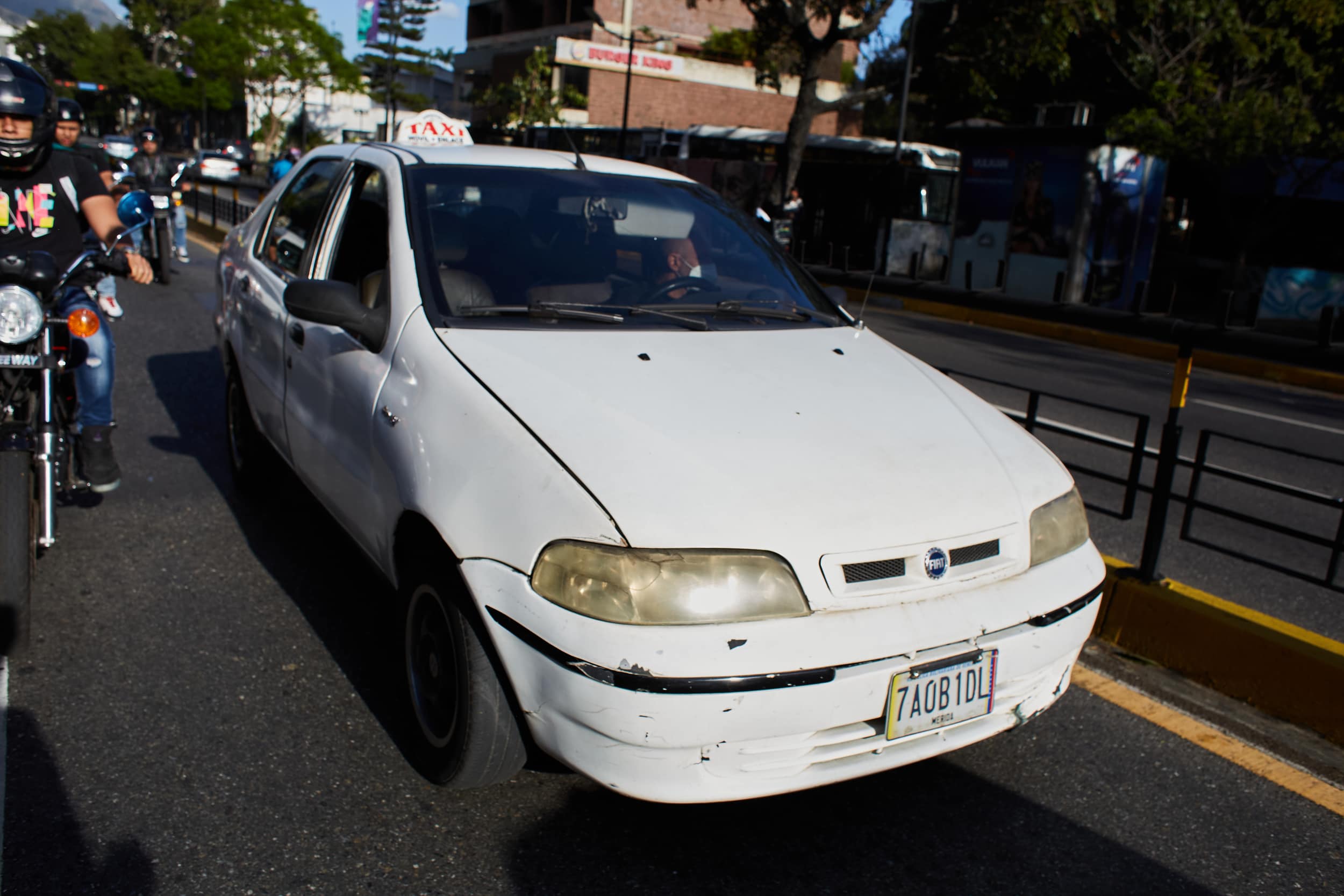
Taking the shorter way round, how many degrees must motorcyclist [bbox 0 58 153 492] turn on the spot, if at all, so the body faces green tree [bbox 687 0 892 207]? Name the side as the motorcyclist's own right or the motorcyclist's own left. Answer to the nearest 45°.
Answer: approximately 135° to the motorcyclist's own left

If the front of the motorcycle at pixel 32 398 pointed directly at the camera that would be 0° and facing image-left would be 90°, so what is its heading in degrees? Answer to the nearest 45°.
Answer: approximately 0°

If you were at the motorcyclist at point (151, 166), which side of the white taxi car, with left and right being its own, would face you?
back

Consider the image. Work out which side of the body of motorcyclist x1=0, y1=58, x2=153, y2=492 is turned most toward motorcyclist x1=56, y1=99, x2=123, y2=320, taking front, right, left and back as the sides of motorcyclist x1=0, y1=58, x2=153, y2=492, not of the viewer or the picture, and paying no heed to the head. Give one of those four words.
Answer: back

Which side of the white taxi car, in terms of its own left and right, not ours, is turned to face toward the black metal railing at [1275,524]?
left

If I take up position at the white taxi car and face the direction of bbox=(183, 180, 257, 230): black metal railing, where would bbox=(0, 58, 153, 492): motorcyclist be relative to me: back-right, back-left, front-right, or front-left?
front-left

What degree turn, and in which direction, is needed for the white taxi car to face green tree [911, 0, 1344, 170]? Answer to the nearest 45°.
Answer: approximately 90° to its left

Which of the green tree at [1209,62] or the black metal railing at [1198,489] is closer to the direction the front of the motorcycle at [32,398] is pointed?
the black metal railing

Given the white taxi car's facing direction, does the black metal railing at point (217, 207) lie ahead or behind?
behind

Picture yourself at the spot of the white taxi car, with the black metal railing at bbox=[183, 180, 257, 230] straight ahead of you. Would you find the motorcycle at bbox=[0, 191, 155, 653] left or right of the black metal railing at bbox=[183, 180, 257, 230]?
left

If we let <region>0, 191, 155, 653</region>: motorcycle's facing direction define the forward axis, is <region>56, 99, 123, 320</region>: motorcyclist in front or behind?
behind

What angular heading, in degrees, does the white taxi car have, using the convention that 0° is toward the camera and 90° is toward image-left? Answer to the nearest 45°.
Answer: approximately 315°

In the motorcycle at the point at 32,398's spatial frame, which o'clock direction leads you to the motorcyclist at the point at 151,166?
The motorcyclist is roughly at 6 o'clock from the motorcycle.

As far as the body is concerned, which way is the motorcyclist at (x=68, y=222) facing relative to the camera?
toward the camera
